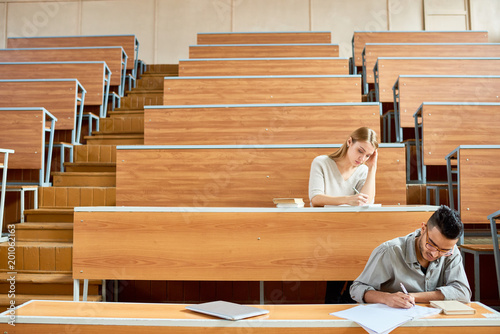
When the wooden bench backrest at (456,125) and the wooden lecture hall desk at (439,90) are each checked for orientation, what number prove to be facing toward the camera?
2

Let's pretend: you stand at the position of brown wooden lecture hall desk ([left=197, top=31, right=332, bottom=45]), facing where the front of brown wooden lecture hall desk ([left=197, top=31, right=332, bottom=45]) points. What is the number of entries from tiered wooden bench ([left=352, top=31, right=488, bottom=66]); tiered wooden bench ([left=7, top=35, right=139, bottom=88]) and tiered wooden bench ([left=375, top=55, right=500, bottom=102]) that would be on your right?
1

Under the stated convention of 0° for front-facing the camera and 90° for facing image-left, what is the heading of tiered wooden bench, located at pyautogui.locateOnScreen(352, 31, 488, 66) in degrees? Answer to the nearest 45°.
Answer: approximately 0°

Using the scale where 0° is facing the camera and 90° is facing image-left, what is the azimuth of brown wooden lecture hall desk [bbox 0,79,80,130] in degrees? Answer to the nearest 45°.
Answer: approximately 0°

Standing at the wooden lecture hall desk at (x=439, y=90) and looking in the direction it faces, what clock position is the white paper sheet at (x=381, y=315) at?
The white paper sheet is roughly at 12 o'clock from the wooden lecture hall desk.

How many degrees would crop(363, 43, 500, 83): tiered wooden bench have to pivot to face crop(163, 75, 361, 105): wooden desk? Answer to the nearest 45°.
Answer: approximately 45° to its right

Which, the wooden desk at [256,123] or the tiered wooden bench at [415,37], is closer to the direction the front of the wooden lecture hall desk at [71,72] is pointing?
the wooden desk

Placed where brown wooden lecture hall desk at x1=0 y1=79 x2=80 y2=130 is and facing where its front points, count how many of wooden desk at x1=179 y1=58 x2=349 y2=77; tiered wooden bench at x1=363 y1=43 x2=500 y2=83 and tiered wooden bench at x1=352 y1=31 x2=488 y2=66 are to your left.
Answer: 3

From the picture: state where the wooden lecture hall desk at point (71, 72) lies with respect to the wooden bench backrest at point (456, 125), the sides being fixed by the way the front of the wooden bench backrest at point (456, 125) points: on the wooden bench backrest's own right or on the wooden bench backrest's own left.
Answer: on the wooden bench backrest's own right

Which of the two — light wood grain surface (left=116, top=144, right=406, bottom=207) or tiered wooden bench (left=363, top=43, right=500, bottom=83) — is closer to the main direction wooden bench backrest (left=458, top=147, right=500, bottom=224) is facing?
the light wood grain surface

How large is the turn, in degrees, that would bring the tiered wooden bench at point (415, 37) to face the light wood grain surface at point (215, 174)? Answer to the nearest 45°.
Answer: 0° — it already faces it
